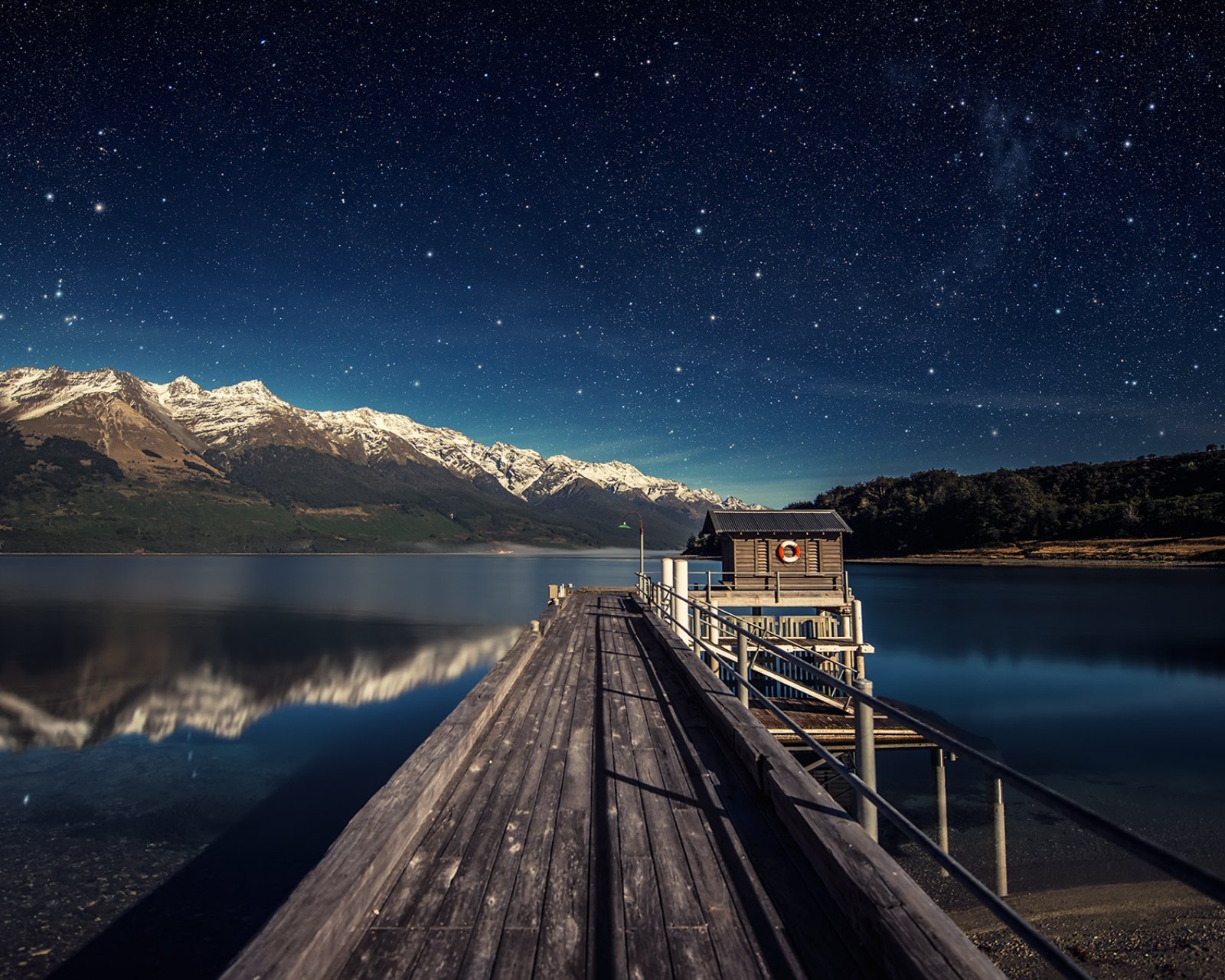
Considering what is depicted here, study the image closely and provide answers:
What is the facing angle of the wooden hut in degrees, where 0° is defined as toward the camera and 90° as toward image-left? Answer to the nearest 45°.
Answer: approximately 0°

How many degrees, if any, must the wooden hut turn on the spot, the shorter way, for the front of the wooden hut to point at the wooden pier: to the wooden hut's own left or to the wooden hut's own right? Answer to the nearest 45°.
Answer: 0° — it already faces it

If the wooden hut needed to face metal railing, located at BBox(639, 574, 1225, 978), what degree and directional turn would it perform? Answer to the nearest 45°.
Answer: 0° — it already faces it
